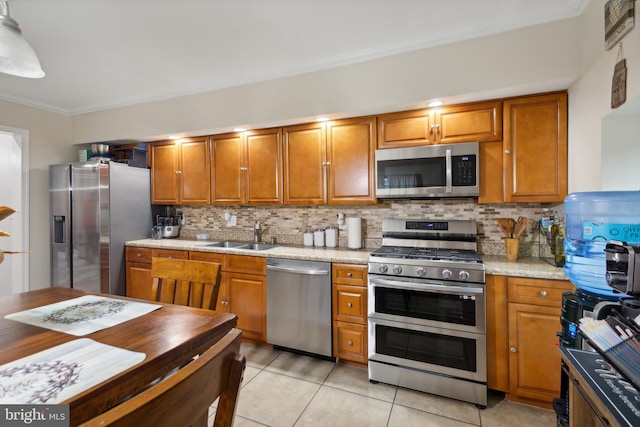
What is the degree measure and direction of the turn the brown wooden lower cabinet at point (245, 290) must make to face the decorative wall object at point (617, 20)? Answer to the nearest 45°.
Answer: approximately 90° to its left

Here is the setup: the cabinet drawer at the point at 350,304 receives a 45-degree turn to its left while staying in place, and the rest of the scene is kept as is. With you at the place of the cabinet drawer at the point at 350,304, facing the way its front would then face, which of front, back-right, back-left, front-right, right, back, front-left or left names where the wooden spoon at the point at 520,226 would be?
left

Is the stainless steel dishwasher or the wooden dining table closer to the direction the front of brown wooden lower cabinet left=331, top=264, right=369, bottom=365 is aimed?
the wooden dining table

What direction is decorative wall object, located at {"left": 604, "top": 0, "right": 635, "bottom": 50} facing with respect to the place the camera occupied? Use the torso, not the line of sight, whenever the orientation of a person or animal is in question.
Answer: facing to the left of the viewer

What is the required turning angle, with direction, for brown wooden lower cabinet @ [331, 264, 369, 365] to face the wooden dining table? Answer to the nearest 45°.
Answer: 0° — it already faces it

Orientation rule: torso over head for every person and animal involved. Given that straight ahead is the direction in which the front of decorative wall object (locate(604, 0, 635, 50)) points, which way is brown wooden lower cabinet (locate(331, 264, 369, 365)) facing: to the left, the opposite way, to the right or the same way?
to the left

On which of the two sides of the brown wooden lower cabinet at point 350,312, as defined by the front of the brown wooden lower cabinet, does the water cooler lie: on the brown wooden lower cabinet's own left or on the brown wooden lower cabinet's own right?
on the brown wooden lower cabinet's own left

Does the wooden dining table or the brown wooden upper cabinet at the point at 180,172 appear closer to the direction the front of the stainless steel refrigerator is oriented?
the wooden dining table

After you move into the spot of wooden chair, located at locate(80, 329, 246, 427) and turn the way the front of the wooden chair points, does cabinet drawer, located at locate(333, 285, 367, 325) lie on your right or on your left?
on your right

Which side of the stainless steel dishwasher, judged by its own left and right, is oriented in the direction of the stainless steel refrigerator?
right
